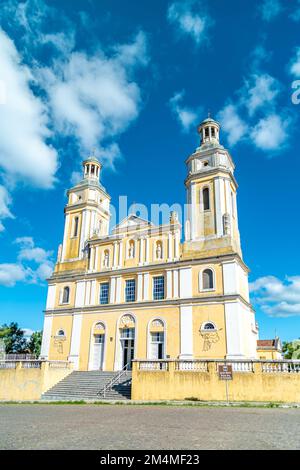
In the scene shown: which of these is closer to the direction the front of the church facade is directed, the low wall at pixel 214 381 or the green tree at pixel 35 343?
the low wall

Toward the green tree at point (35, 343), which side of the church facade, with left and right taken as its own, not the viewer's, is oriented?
right

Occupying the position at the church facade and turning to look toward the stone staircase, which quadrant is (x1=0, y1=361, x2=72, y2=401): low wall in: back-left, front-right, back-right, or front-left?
front-right

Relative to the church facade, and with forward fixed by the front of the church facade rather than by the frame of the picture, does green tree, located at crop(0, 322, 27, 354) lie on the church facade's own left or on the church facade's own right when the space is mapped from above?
on the church facade's own right

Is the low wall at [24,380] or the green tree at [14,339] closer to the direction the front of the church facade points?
the low wall

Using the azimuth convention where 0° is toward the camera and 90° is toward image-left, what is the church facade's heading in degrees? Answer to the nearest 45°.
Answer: approximately 45°

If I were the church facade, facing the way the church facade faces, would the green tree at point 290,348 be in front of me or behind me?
behind

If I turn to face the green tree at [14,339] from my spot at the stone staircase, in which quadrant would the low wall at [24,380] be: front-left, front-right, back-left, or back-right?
front-left
